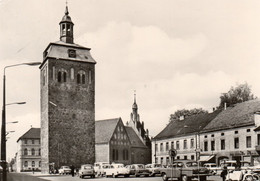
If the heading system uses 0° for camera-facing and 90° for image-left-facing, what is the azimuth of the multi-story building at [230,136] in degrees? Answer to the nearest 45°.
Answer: approximately 45°

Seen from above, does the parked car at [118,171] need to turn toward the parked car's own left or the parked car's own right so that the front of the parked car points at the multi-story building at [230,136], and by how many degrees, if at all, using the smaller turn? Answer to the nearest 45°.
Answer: approximately 90° to the parked car's own left

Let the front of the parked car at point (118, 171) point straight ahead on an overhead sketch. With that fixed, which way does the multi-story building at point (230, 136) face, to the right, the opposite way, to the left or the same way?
to the right

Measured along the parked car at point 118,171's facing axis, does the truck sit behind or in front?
in front

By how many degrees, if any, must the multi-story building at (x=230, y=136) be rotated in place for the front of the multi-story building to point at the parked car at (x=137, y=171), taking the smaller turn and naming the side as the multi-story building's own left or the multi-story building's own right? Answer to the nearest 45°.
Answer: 0° — it already faces it

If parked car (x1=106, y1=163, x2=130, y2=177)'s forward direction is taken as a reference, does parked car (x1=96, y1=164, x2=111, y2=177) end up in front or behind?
behind

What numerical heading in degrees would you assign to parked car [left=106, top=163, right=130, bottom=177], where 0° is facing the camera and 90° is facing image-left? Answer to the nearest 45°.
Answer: approximately 315°

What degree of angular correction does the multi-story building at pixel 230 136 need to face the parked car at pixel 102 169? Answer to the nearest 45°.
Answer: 0° — it already faces it
